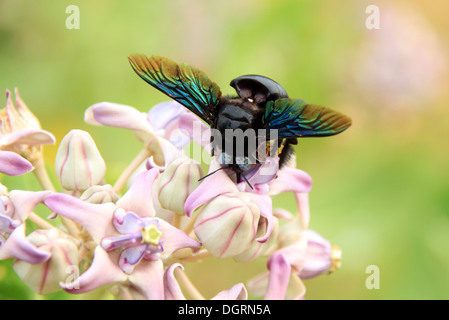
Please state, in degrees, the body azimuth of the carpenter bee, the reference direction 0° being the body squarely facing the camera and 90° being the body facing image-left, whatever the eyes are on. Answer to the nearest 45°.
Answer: approximately 0°

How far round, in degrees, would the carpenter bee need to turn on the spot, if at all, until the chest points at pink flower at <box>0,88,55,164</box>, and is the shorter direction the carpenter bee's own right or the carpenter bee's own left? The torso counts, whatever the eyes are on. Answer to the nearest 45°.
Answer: approximately 90° to the carpenter bee's own right
